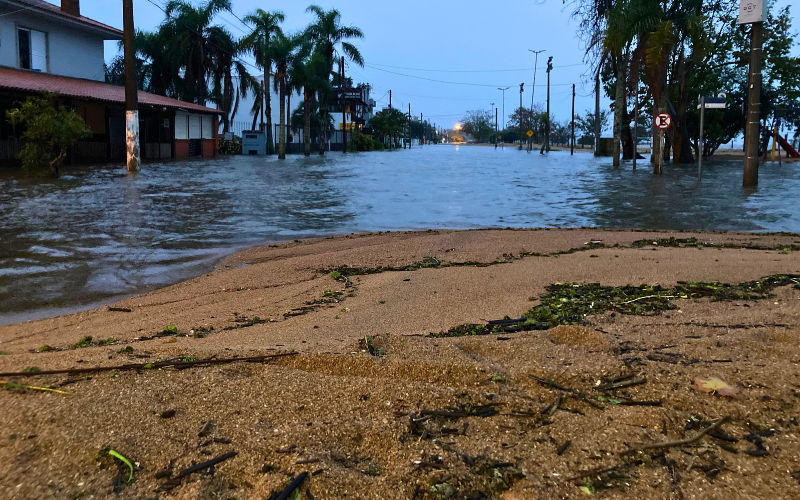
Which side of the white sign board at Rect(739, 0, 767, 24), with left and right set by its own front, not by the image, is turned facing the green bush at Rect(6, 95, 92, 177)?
right

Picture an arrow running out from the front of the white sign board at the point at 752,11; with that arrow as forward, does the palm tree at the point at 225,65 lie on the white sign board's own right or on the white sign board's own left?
on the white sign board's own right

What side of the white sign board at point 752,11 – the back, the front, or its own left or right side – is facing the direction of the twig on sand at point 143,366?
front

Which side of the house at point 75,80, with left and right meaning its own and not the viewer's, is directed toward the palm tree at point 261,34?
left

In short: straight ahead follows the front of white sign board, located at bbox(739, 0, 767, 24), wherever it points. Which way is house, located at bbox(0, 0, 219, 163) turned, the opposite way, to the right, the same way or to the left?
to the left

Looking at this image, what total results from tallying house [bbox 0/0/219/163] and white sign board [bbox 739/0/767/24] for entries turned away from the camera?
0

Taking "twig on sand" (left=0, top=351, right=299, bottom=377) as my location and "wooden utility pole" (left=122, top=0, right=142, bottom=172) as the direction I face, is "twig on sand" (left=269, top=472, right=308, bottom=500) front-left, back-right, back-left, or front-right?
back-right

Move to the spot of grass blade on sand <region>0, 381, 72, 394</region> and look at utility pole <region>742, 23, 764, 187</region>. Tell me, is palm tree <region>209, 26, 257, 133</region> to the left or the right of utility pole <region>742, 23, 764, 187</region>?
left

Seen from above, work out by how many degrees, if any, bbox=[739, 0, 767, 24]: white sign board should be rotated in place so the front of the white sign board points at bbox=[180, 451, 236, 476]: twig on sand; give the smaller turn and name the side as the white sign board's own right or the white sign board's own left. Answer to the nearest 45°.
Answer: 0° — it already faces it

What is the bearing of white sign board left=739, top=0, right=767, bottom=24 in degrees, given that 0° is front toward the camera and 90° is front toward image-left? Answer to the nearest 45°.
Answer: approximately 0°

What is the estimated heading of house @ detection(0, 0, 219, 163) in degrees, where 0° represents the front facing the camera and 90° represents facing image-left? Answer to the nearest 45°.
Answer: approximately 315°

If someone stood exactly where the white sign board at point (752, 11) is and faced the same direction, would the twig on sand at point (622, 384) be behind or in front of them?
in front

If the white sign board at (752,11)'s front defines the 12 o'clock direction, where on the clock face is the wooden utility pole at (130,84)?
The wooden utility pole is roughly at 3 o'clock from the white sign board.

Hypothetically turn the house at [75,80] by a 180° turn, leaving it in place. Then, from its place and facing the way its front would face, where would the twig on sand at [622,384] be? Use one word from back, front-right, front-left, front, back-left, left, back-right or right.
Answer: back-left
